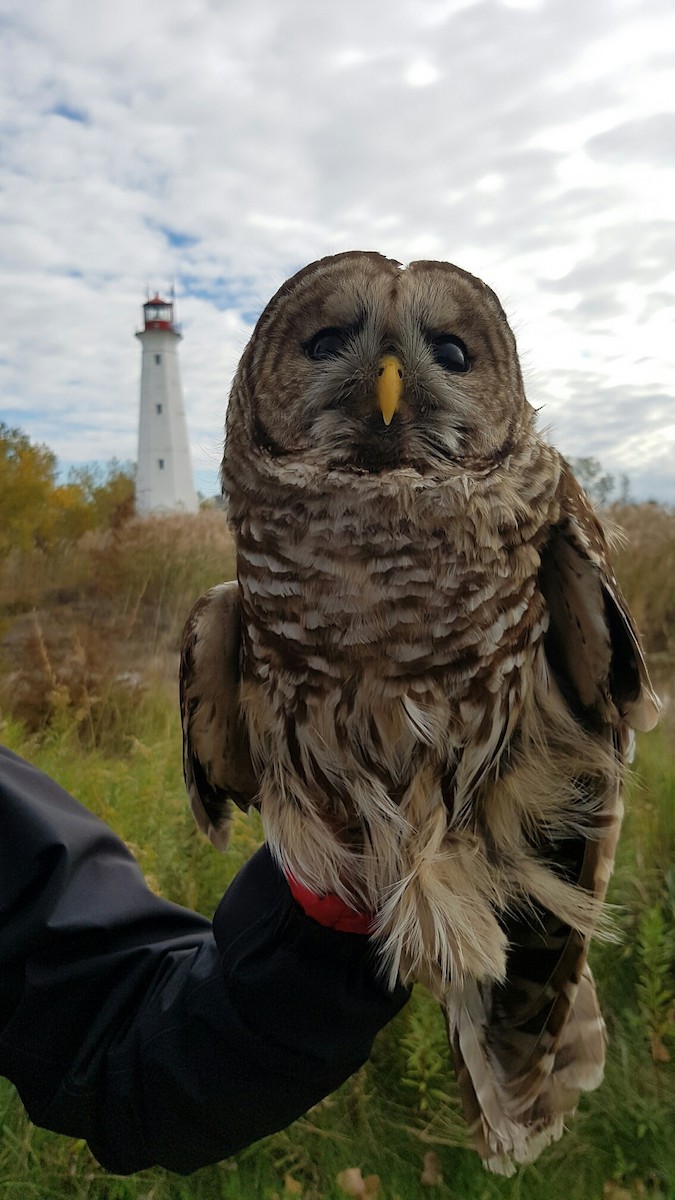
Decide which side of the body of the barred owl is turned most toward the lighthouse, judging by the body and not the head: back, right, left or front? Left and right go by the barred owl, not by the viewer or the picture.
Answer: back

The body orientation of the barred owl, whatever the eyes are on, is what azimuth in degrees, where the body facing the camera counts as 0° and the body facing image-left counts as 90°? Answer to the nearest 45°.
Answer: approximately 0°
